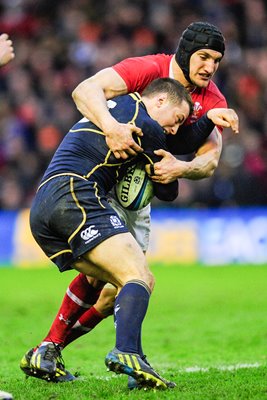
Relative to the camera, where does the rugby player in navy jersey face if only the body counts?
to the viewer's right
